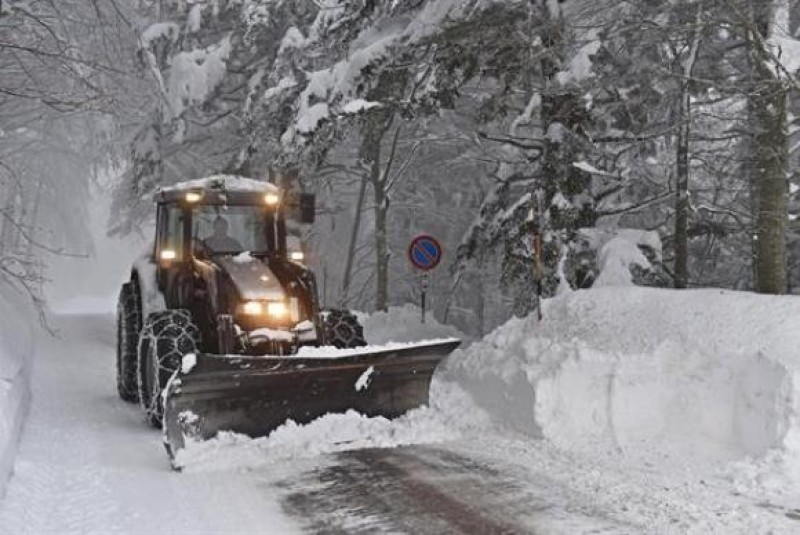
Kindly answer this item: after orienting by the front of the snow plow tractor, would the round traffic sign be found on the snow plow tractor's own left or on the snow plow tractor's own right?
on the snow plow tractor's own left

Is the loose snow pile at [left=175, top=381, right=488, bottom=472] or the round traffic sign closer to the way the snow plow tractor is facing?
the loose snow pile

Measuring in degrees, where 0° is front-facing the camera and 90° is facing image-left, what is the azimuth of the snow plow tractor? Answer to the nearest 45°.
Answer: approximately 315°

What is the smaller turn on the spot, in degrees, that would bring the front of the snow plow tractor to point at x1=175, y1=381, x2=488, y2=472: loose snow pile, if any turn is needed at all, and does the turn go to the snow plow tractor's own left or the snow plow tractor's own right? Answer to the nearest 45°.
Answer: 0° — it already faces it

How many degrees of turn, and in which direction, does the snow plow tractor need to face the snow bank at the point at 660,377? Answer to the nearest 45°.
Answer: approximately 45° to its left

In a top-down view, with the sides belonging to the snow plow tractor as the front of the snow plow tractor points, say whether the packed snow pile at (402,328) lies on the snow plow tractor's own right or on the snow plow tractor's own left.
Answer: on the snow plow tractor's own left
